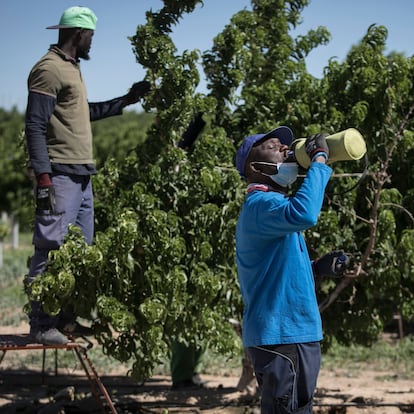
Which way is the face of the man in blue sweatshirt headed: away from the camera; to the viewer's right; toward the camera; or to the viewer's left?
to the viewer's right

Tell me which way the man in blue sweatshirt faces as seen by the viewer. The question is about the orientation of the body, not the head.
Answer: to the viewer's right
